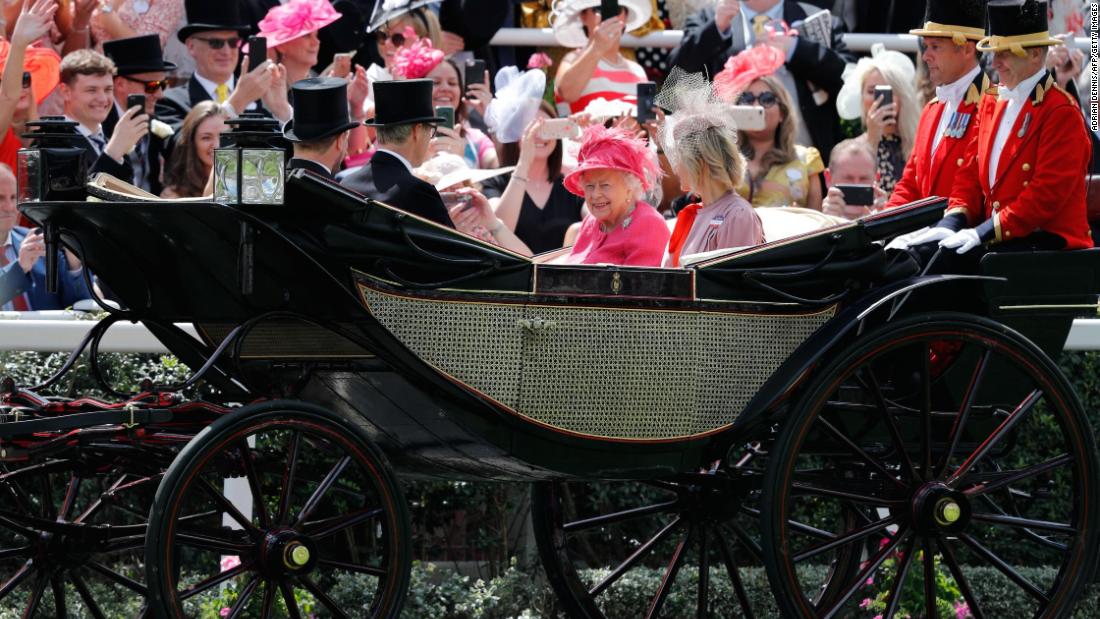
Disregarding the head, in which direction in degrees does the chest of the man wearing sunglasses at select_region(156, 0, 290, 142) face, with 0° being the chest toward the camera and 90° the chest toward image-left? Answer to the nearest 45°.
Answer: approximately 315°

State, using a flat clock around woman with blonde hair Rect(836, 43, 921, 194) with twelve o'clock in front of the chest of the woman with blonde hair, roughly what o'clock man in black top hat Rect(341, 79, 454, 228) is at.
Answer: The man in black top hat is roughly at 1 o'clock from the woman with blonde hair.

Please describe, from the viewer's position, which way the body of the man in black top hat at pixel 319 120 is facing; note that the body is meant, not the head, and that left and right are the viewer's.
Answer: facing away from the viewer and to the right of the viewer

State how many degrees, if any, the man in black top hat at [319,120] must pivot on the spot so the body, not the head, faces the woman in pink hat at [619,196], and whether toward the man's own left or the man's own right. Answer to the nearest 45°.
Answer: approximately 45° to the man's own right

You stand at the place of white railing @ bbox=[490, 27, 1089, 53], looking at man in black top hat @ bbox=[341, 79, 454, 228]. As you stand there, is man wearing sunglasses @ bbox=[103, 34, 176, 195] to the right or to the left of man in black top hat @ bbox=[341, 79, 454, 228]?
right

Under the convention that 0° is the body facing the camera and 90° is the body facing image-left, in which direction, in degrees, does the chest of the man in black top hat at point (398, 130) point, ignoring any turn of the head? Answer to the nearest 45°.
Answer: approximately 225°

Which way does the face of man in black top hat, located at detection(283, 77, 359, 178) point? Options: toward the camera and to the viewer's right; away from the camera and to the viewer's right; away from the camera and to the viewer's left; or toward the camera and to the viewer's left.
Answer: away from the camera and to the viewer's right

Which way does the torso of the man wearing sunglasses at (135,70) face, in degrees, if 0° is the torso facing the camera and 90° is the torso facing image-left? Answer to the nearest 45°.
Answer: approximately 315°

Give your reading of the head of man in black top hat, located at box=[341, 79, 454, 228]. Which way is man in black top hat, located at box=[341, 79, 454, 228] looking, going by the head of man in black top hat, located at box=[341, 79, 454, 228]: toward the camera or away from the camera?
away from the camera
